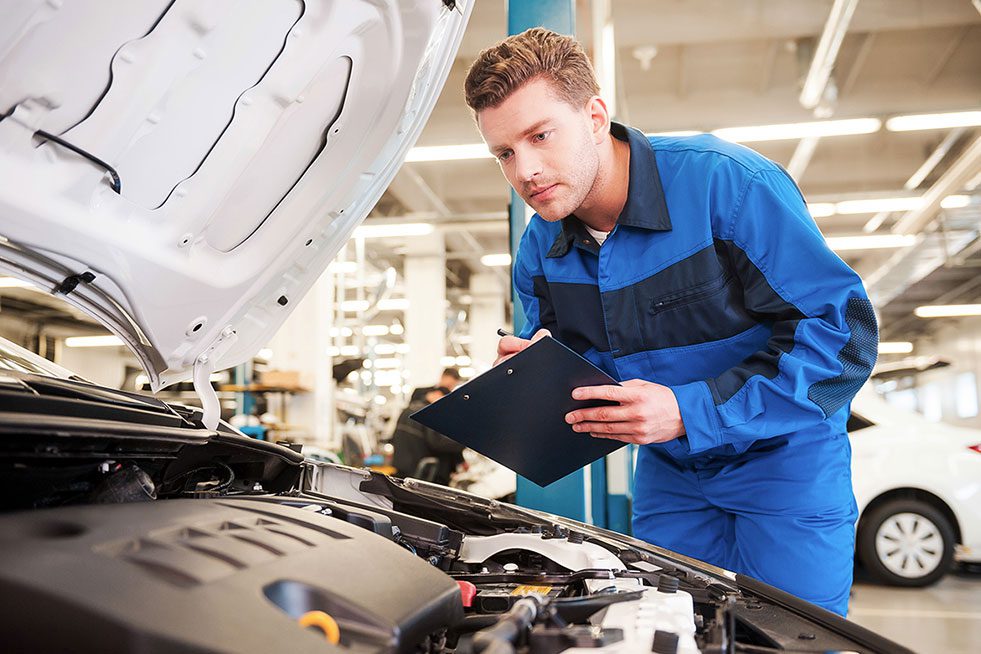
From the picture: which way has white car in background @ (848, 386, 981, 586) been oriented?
to the viewer's left

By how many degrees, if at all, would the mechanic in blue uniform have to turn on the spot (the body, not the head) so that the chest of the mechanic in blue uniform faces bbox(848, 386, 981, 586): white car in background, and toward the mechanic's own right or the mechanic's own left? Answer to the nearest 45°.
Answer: approximately 135° to the mechanic's own right

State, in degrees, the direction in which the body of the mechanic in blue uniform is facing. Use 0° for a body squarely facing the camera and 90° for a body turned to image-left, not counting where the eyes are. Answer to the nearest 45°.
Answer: approximately 45°

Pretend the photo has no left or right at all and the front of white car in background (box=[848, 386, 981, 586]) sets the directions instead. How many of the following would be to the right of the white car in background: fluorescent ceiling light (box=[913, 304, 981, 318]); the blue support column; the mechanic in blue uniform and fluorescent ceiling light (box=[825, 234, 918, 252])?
2

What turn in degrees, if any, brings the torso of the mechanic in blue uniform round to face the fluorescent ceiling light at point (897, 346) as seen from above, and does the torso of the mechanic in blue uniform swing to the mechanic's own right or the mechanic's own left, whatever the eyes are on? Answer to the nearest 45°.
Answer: approximately 135° to the mechanic's own right
